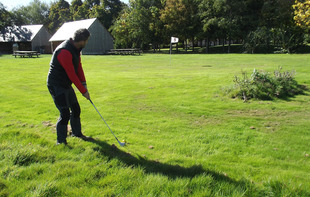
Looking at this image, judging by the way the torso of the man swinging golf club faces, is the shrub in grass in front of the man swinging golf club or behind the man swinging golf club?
in front

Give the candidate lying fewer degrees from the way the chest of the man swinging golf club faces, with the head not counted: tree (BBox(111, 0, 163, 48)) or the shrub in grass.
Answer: the shrub in grass

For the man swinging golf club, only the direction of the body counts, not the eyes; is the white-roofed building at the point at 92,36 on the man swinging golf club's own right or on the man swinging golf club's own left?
on the man swinging golf club's own left

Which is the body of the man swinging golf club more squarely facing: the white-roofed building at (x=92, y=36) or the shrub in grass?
the shrub in grass

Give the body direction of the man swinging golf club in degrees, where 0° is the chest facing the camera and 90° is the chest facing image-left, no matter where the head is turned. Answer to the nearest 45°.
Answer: approximately 270°

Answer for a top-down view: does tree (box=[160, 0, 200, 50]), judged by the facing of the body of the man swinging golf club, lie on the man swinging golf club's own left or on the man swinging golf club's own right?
on the man swinging golf club's own left

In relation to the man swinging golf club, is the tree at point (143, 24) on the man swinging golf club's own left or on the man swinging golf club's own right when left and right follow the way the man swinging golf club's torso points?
on the man swinging golf club's own left
